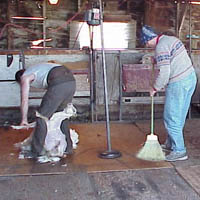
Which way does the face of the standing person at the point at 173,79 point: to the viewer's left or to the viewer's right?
to the viewer's left

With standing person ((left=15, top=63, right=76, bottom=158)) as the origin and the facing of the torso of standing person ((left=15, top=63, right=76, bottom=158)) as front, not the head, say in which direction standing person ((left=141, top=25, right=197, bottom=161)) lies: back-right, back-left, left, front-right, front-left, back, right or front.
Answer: back

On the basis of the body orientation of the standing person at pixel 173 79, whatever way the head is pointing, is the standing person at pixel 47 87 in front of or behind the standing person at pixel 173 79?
in front

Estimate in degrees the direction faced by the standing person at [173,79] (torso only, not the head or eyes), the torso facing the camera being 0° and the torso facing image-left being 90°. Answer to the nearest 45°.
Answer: approximately 90°

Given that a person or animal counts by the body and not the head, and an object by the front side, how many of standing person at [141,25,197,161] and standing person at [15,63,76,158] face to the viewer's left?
2

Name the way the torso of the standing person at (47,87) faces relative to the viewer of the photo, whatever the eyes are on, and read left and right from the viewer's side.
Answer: facing to the left of the viewer
